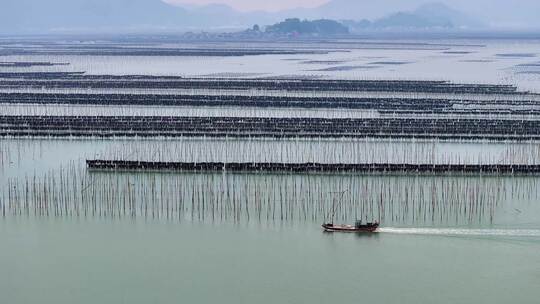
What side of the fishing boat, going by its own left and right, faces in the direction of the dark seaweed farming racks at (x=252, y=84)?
right

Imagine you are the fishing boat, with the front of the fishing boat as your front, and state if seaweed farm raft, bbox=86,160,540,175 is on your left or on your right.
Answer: on your right

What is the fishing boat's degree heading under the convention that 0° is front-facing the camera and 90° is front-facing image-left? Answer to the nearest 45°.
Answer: approximately 90°

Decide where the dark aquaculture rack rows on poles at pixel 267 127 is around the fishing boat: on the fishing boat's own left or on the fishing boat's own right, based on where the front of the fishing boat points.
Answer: on the fishing boat's own right
